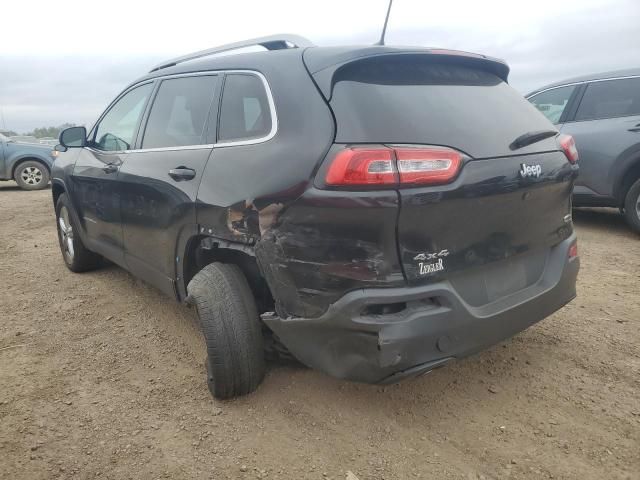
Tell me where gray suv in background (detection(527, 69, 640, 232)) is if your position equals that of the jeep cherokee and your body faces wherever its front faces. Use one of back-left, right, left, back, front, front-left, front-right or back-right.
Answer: right

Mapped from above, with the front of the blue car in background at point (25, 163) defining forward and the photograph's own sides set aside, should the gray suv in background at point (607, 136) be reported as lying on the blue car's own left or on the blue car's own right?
on the blue car's own right

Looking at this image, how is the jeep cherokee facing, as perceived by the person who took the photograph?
facing away from the viewer and to the left of the viewer

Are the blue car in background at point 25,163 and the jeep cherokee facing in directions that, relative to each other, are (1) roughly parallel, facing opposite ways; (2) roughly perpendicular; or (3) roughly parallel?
roughly perpendicular

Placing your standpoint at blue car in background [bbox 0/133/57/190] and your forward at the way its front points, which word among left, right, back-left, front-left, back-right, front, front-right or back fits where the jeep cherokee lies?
right

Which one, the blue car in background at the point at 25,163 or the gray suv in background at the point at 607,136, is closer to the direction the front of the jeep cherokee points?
the blue car in background

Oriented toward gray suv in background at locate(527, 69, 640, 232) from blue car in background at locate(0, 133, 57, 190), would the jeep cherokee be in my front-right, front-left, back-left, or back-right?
front-right

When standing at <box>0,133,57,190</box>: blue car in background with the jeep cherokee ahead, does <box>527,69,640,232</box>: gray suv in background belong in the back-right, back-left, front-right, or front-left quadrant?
front-left

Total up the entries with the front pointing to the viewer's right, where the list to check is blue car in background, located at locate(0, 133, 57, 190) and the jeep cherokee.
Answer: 1
